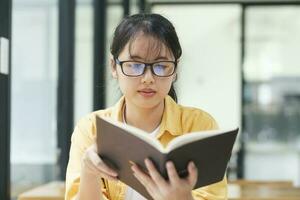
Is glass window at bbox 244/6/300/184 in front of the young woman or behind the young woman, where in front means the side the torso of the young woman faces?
behind

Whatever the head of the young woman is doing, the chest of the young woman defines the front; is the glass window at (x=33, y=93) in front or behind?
behind

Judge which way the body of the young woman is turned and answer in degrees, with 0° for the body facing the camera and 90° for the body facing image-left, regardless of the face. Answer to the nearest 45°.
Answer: approximately 0°

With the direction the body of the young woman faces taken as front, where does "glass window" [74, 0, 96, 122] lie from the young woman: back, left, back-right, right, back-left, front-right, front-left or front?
back

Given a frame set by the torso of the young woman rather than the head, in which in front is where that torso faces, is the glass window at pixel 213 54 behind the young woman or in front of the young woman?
behind
